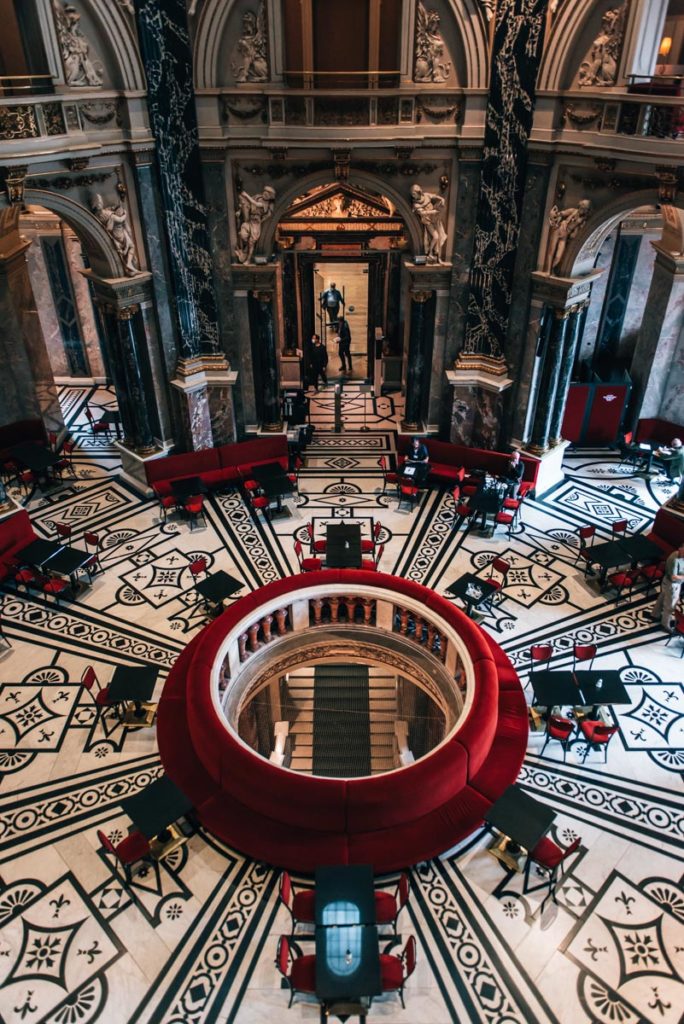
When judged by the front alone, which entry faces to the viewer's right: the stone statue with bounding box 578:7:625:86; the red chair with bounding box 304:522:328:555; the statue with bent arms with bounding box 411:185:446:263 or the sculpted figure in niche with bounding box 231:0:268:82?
the red chair

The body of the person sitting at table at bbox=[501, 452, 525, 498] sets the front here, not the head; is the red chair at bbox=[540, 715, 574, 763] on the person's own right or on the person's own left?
on the person's own left

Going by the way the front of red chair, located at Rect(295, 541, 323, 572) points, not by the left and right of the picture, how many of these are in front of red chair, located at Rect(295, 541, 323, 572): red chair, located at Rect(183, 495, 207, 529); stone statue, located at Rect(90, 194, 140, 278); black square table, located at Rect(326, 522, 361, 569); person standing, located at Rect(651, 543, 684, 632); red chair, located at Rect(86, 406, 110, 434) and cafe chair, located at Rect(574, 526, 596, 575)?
3

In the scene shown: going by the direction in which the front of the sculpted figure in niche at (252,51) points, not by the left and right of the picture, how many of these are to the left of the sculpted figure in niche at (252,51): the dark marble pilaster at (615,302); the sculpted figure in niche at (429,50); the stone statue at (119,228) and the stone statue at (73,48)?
2

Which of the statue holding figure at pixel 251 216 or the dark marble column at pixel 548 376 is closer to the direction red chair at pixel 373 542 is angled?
the statue holding figure

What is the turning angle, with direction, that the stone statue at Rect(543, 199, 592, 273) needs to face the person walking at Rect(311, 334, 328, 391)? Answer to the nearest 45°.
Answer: approximately 90° to its right

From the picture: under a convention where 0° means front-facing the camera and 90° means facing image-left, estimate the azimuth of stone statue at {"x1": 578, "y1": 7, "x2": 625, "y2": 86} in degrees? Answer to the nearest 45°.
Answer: approximately 45°

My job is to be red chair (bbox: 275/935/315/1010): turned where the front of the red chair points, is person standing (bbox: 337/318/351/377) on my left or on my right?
on my left

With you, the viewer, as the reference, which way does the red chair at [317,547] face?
facing to the right of the viewer

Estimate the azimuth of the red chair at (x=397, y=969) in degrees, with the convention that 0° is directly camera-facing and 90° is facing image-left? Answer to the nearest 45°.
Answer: approximately 90°

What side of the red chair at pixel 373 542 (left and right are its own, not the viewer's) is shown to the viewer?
left

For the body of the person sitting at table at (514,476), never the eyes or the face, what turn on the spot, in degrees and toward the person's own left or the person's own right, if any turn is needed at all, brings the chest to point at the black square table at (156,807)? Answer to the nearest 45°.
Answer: approximately 45° to the person's own left

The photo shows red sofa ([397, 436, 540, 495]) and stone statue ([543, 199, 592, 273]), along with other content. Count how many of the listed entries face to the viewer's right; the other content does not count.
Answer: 0

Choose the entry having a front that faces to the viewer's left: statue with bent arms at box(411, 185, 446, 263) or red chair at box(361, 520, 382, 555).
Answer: the red chair

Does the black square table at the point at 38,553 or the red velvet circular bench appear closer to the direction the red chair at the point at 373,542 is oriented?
the black square table

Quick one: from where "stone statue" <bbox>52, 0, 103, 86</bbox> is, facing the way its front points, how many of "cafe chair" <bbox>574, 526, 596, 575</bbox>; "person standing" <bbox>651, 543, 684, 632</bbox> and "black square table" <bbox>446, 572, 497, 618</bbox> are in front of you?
3

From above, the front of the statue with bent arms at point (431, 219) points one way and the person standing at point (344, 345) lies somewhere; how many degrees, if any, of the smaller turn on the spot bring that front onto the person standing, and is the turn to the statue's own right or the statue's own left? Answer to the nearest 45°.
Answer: approximately 135° to the statue's own right
